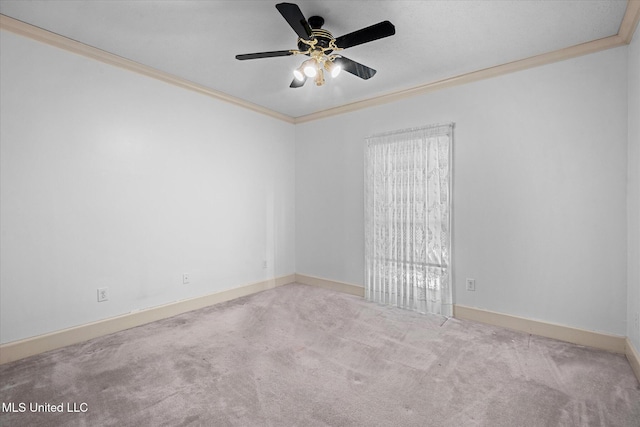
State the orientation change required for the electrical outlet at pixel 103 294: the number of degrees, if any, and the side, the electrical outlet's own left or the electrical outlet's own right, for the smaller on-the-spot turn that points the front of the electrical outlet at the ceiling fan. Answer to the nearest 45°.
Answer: approximately 45° to the electrical outlet's own left

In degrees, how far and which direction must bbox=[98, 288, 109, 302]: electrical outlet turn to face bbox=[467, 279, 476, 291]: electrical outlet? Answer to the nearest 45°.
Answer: approximately 45° to its left

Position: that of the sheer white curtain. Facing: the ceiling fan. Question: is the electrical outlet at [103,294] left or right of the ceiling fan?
right

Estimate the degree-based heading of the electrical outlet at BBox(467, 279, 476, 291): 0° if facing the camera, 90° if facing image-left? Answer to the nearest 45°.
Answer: approximately 0°

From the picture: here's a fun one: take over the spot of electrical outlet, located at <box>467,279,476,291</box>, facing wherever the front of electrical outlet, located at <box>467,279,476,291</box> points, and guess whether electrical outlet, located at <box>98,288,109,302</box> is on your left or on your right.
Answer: on your right
